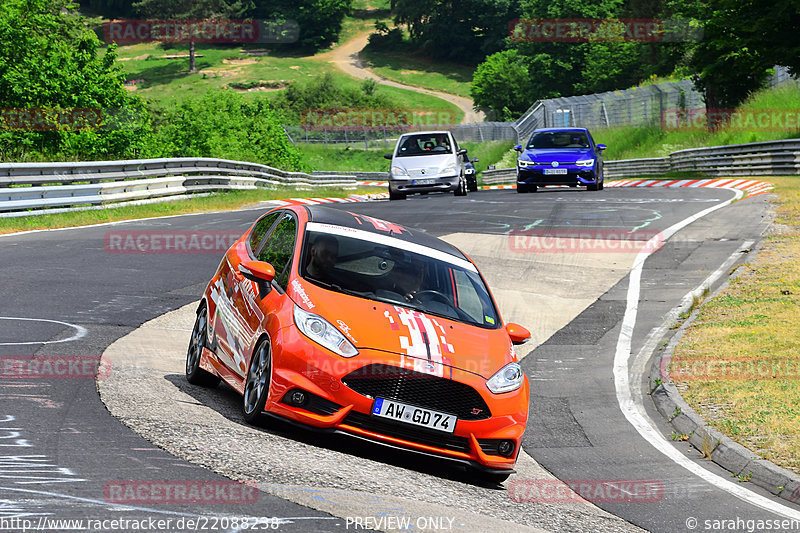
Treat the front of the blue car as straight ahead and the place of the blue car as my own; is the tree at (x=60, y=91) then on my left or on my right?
on my right

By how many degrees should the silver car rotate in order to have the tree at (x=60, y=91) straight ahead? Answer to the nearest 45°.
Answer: approximately 135° to its right

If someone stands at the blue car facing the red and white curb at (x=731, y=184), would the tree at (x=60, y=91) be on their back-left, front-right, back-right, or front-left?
back-left

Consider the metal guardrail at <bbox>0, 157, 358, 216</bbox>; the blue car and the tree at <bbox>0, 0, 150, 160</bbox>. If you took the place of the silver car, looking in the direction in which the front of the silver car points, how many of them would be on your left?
1

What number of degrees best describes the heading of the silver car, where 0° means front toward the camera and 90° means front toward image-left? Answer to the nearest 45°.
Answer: approximately 0°

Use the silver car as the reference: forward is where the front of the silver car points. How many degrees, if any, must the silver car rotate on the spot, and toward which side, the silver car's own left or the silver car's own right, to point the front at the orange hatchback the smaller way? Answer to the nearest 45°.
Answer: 0° — it already faces it

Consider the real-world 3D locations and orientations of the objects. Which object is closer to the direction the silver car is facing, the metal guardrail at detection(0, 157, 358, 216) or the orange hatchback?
the orange hatchback

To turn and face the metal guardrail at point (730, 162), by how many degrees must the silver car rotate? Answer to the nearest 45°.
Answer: approximately 135° to its left

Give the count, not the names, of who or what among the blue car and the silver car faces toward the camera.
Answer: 2

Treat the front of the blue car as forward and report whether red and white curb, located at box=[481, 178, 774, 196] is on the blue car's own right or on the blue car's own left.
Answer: on the blue car's own left

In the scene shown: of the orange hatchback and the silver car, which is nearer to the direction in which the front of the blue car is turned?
the orange hatchback
